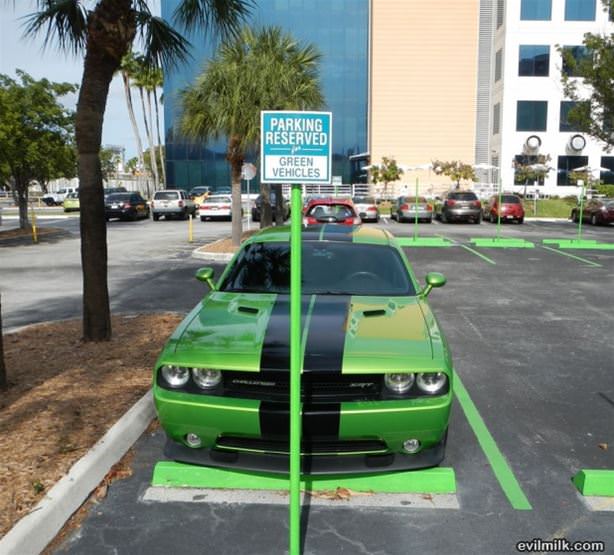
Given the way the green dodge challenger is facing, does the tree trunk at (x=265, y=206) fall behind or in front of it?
behind

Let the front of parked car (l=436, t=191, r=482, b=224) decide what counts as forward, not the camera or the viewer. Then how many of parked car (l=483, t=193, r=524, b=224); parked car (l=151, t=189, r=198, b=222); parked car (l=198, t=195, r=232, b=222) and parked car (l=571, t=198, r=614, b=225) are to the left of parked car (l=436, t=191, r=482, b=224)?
2

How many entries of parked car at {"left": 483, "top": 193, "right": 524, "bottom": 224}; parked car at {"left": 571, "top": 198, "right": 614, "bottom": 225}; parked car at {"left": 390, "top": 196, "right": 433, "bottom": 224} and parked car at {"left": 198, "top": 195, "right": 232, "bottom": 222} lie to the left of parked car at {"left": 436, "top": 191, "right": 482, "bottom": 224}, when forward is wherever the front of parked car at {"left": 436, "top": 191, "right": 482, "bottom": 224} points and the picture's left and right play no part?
2
